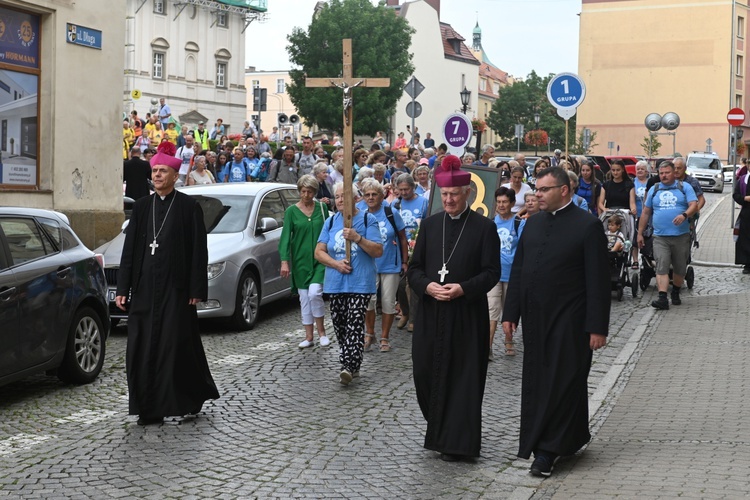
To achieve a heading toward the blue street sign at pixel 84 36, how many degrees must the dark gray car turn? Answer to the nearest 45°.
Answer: approximately 135° to its right

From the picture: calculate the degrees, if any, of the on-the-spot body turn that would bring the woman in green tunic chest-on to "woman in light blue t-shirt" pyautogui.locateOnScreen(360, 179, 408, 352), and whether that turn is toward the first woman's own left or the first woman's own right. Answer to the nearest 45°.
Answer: approximately 90° to the first woman's own left

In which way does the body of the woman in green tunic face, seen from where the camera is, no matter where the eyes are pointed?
toward the camera

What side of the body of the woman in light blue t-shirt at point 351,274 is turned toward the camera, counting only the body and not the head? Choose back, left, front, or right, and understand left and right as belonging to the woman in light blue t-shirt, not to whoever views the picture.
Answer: front

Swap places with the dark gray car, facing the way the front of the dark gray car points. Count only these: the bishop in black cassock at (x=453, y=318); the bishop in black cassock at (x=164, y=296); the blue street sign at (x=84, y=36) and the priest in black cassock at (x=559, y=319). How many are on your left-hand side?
3

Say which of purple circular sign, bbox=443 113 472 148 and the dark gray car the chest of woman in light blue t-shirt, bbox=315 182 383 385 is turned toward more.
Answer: the dark gray car

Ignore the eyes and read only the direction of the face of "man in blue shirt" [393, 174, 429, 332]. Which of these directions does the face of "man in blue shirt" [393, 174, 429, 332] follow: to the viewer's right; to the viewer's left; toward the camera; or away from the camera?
toward the camera

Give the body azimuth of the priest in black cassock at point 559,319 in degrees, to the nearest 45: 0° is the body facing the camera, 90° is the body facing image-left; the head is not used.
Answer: approximately 45°

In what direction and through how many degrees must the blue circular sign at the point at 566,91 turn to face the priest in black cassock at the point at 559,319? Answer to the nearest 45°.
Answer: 0° — it already faces them

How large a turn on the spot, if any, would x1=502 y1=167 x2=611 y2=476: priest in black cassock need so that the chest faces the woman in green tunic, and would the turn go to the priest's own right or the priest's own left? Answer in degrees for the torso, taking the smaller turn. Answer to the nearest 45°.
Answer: approximately 90° to the priest's own right

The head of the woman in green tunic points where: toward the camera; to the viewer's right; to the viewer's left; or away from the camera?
toward the camera

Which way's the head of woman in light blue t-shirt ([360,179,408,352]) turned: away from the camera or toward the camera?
toward the camera

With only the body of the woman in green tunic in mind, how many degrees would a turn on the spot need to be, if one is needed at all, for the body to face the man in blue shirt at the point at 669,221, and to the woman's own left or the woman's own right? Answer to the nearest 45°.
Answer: approximately 135° to the woman's own left

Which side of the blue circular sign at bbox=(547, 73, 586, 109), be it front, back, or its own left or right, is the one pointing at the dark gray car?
front

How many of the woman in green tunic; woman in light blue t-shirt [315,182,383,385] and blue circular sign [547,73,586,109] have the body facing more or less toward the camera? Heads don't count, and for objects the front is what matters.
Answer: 3

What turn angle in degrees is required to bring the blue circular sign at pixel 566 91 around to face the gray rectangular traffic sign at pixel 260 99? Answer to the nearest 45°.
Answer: approximately 135° to its right

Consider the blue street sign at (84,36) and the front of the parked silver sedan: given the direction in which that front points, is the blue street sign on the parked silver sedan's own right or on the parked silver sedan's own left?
on the parked silver sedan's own right

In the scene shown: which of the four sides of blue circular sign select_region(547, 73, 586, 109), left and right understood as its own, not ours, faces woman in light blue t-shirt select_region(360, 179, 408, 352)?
front
